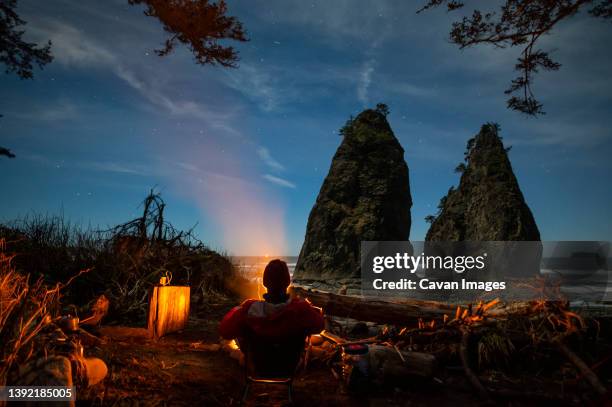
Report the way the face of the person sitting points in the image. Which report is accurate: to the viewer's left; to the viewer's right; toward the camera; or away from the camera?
away from the camera

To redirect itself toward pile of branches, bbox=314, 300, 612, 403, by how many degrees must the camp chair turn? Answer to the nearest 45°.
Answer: approximately 45° to its right

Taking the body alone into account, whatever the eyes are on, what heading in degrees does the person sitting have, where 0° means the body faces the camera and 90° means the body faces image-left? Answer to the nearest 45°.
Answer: approximately 180°

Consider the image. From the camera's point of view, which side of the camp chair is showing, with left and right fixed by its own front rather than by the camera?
back

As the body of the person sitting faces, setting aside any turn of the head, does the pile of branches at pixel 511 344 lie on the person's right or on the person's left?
on the person's right
